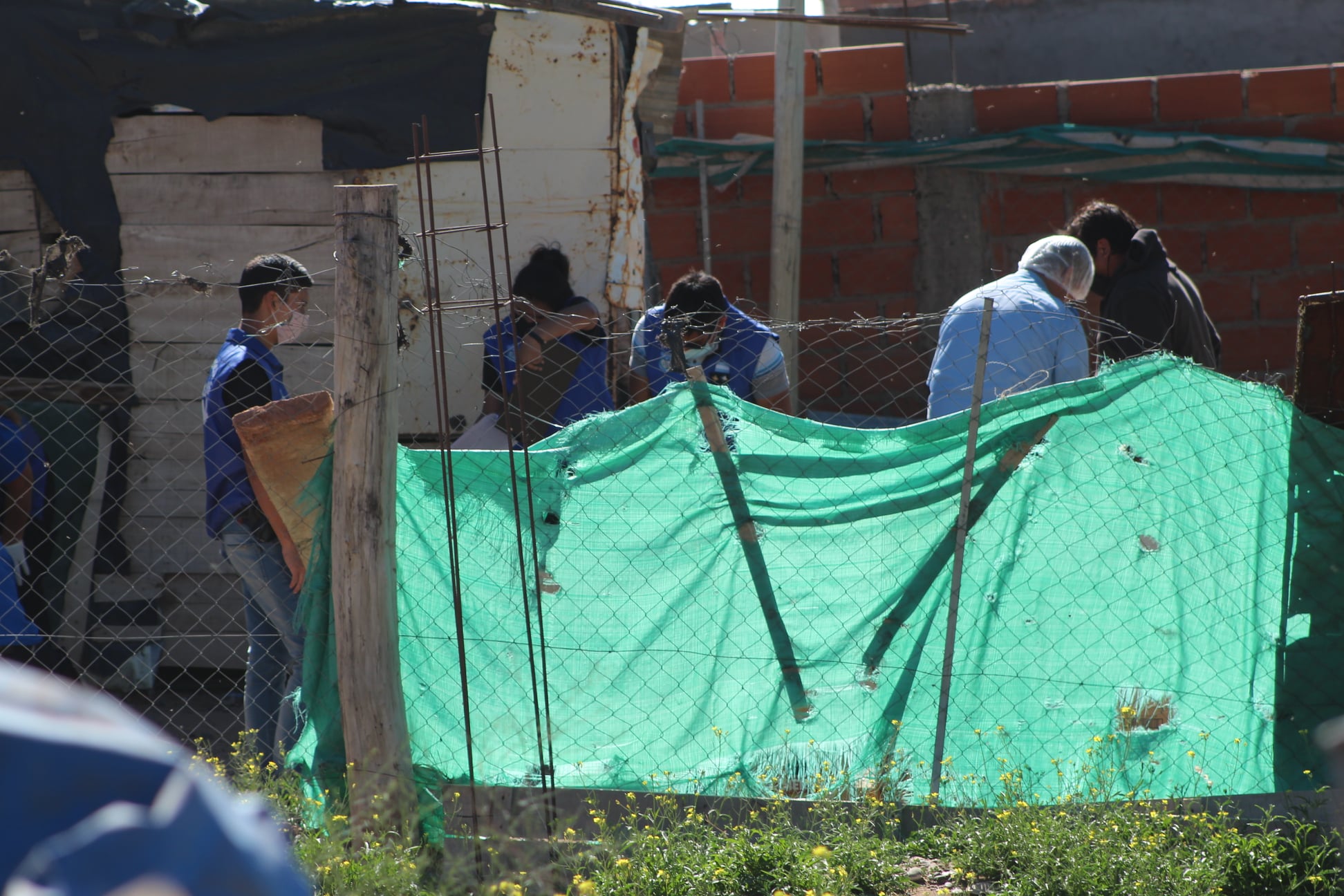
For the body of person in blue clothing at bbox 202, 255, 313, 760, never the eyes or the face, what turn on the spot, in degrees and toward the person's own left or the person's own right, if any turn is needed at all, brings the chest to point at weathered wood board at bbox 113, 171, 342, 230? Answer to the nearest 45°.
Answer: approximately 90° to the person's own left

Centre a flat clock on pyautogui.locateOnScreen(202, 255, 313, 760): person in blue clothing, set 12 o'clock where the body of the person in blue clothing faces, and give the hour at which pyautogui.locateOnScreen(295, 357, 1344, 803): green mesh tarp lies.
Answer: The green mesh tarp is roughly at 1 o'clock from the person in blue clothing.

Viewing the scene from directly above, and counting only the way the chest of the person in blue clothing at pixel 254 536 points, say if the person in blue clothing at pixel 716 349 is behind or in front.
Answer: in front

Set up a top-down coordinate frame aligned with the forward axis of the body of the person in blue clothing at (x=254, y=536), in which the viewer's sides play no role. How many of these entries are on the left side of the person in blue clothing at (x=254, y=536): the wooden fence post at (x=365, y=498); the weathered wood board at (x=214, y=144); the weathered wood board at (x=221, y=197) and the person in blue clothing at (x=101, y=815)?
2

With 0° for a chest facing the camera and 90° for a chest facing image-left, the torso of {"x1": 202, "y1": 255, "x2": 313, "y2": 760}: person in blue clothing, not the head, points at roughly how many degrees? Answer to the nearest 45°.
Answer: approximately 270°

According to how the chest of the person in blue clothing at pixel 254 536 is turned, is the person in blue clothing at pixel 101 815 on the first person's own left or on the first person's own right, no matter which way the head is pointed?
on the first person's own right

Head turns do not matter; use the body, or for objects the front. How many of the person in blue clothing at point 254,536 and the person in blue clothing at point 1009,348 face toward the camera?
0

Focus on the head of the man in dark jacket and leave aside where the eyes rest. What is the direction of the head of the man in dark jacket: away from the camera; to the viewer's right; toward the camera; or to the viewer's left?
to the viewer's left

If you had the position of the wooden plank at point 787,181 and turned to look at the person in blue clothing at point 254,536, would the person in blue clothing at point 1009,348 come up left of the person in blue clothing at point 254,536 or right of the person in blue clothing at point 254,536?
left
